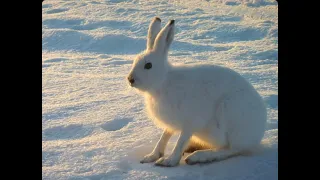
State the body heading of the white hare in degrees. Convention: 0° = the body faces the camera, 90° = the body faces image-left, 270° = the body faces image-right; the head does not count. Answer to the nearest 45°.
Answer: approximately 90°
